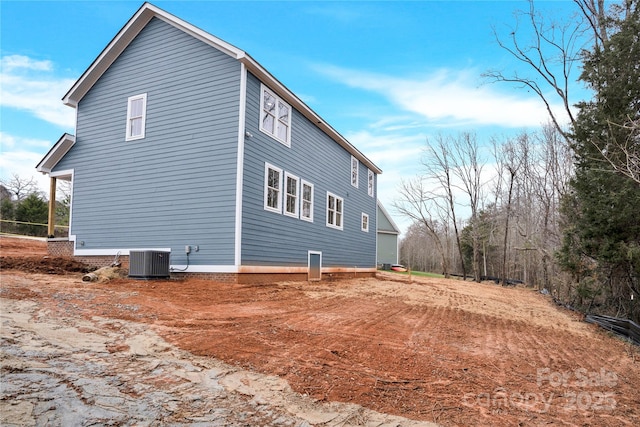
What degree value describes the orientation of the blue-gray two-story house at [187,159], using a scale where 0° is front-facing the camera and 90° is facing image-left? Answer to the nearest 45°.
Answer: approximately 135°

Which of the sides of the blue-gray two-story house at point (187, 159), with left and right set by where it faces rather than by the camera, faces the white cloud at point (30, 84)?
front

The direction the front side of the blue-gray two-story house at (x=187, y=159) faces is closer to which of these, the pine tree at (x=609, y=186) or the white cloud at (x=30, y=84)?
the white cloud

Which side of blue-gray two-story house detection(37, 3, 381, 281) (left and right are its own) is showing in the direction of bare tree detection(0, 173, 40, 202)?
front

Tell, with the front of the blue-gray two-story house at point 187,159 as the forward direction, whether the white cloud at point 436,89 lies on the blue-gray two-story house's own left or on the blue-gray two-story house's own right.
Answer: on the blue-gray two-story house's own right

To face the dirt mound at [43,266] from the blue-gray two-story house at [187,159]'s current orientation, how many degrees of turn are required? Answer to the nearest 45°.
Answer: approximately 45° to its left

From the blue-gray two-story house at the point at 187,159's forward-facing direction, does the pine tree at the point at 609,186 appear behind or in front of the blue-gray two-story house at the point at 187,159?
behind
